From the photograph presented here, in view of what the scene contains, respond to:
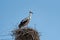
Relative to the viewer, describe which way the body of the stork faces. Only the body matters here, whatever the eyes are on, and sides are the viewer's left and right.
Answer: facing to the right of the viewer
